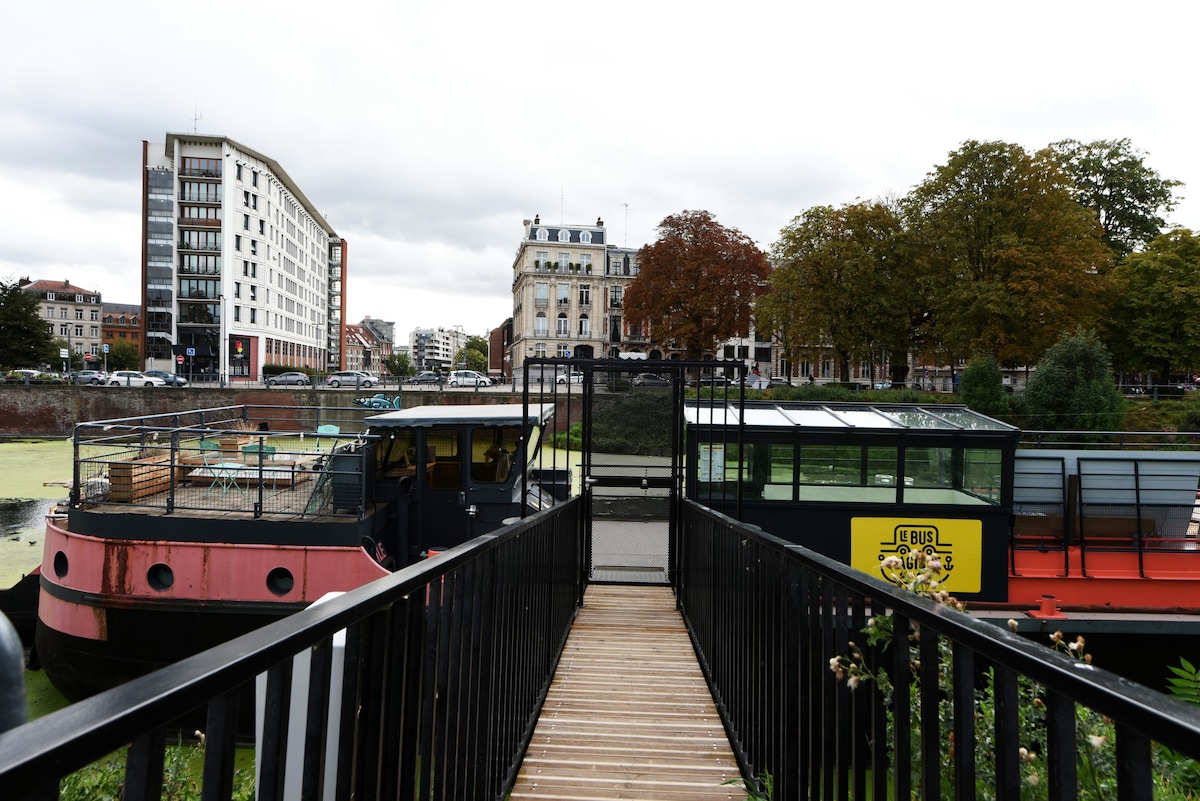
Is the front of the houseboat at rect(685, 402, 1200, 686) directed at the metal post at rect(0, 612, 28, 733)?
no

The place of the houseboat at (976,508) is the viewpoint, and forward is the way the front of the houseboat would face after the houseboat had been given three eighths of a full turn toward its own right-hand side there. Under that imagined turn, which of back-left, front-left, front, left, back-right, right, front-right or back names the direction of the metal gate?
front

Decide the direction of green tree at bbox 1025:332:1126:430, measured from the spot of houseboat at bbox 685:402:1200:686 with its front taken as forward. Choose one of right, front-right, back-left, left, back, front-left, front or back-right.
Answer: left

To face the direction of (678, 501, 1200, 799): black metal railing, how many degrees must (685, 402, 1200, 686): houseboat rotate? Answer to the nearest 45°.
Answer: approximately 90° to its right

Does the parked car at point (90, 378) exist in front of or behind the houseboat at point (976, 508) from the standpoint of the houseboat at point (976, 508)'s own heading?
behind

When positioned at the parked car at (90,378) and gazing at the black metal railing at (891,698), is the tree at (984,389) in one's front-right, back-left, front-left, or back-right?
front-left

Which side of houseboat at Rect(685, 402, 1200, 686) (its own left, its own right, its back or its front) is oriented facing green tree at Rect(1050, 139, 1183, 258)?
left

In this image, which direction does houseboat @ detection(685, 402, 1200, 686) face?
to the viewer's right
